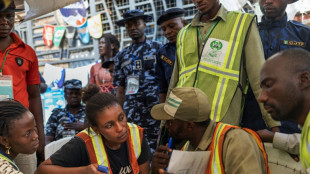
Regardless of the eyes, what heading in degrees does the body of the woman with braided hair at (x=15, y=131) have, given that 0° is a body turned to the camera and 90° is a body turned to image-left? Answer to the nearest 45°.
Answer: approximately 270°

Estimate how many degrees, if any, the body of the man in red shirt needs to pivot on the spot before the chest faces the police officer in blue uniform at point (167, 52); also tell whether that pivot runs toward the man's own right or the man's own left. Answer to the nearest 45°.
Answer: approximately 135° to the man's own left

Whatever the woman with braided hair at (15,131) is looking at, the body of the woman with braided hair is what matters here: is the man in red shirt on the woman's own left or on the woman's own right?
on the woman's own left

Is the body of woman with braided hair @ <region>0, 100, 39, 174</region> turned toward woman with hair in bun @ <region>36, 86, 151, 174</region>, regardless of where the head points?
yes

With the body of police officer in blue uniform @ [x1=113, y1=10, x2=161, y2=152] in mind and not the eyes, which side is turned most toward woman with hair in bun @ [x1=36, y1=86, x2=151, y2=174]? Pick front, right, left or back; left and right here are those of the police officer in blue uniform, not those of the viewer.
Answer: front

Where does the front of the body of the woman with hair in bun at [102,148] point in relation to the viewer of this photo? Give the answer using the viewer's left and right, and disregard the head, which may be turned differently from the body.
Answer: facing the viewer and to the right of the viewer

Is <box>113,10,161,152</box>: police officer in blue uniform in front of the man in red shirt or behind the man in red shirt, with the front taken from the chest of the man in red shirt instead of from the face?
behind

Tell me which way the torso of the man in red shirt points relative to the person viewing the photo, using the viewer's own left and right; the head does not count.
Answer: facing the viewer and to the left of the viewer

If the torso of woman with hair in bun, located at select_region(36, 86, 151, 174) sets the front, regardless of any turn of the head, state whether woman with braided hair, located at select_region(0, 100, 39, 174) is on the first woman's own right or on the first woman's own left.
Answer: on the first woman's own right

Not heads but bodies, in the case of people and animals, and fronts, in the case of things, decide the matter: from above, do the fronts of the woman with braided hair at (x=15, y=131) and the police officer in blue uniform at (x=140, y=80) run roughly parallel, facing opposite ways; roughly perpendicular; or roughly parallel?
roughly perpendicular
